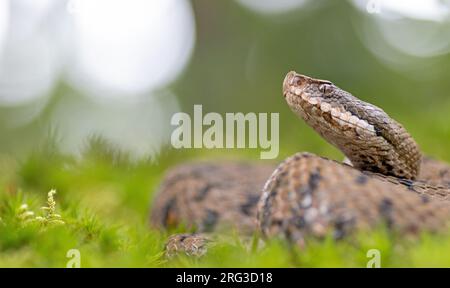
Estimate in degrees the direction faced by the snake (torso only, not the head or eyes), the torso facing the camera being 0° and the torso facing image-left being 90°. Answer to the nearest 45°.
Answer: approximately 90°

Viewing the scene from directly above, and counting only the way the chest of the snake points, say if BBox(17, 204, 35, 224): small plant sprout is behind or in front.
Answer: in front

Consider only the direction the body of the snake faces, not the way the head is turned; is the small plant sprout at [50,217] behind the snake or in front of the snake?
in front
